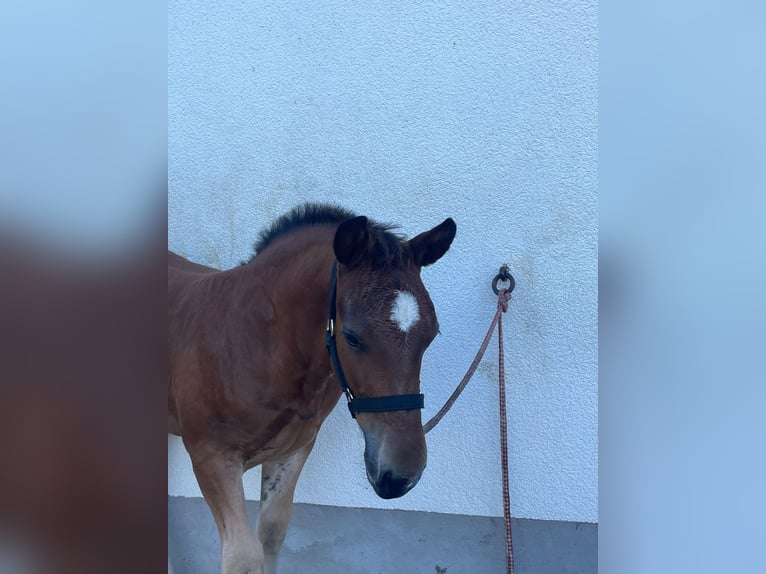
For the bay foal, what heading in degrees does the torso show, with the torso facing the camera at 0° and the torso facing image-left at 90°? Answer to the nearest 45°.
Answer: approximately 315°

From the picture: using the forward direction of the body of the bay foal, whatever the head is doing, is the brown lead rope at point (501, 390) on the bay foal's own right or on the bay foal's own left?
on the bay foal's own left

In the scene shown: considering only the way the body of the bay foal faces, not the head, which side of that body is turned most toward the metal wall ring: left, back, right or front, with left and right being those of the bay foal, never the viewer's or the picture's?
left
